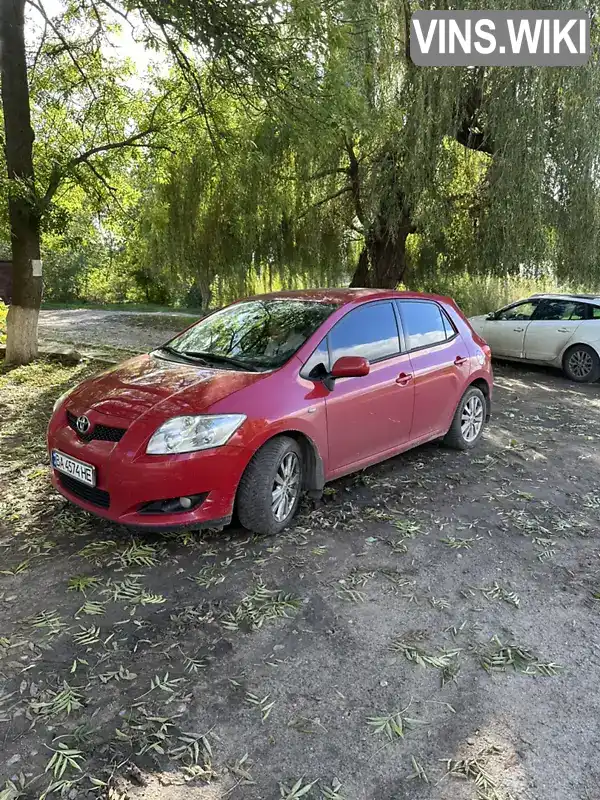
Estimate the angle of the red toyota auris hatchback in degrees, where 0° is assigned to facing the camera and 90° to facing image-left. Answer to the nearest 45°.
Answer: approximately 45°

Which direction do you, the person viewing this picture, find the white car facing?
facing away from the viewer and to the left of the viewer

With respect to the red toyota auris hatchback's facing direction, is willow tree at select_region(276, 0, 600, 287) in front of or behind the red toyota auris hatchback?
behind

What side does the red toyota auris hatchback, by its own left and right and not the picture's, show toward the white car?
back

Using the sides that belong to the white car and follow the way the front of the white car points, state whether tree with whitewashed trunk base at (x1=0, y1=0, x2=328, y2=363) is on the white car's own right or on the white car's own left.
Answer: on the white car's own left

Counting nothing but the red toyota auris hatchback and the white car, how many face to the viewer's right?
0

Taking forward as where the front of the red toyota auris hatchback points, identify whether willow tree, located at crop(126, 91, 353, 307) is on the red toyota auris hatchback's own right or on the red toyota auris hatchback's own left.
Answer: on the red toyota auris hatchback's own right

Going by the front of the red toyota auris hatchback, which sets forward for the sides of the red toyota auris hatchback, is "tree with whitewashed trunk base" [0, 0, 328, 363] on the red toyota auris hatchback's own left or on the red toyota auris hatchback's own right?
on the red toyota auris hatchback's own right
